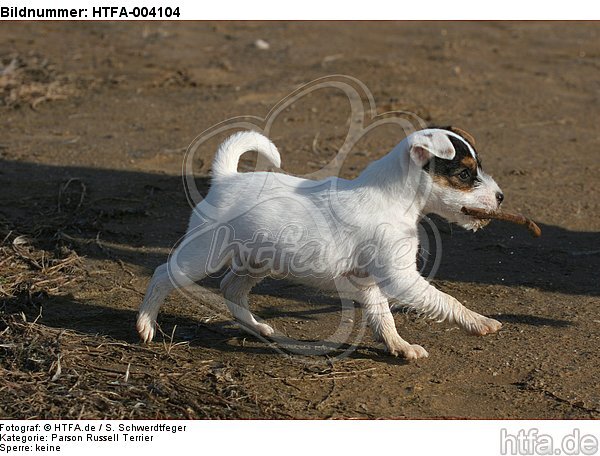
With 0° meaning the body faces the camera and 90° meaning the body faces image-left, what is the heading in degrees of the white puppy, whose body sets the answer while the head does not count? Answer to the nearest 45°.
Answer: approximately 270°
